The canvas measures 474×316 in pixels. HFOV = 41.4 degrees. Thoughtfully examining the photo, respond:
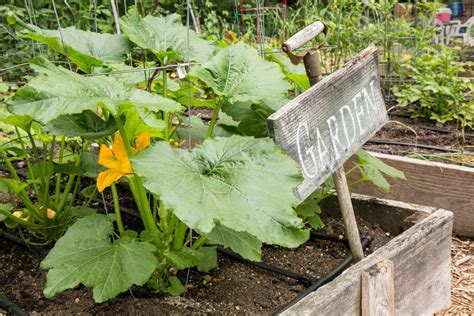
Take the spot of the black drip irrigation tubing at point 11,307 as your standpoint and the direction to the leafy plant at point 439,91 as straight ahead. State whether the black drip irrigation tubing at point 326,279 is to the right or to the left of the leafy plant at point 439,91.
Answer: right

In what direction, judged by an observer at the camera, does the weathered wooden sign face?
facing the viewer and to the right of the viewer

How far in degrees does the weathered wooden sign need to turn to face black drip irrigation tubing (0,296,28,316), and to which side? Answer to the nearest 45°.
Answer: approximately 135° to its right

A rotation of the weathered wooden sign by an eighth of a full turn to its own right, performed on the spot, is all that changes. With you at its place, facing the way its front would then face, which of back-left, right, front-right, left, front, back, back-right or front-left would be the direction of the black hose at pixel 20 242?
right

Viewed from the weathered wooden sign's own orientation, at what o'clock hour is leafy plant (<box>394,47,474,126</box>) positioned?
The leafy plant is roughly at 8 o'clock from the weathered wooden sign.
